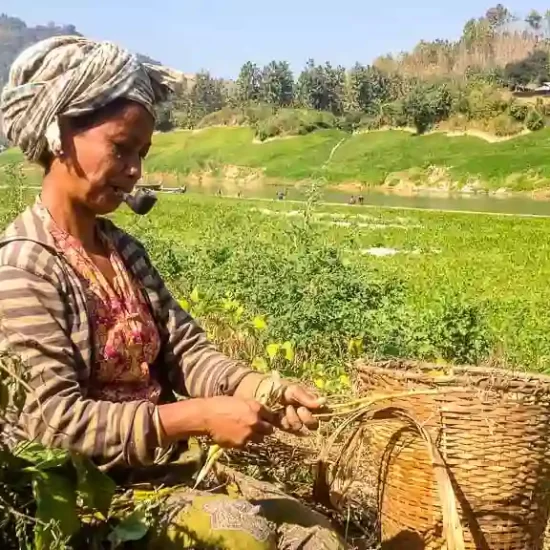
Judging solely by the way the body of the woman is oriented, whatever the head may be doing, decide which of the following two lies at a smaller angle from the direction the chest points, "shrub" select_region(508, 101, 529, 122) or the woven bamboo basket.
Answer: the woven bamboo basket

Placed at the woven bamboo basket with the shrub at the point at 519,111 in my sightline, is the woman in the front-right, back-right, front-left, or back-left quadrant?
back-left

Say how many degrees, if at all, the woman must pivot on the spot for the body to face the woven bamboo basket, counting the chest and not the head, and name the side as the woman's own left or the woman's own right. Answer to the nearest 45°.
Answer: approximately 45° to the woman's own left

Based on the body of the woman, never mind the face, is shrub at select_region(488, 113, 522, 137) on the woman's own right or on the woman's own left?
on the woman's own left

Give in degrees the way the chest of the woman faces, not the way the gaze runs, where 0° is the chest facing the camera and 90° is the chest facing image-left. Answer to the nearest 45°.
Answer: approximately 315°

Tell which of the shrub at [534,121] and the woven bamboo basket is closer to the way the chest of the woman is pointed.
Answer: the woven bamboo basket

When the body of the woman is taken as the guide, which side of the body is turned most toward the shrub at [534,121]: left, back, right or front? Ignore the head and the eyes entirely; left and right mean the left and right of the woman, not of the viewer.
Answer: left

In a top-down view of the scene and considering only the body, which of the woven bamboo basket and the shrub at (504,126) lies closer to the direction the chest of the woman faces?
the woven bamboo basket
